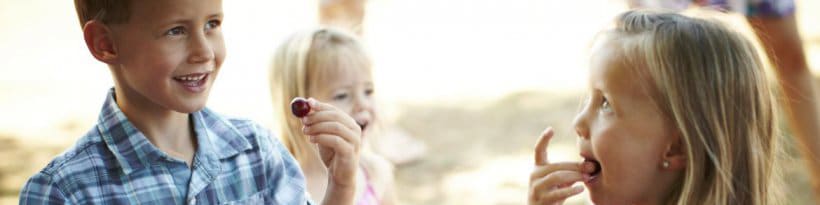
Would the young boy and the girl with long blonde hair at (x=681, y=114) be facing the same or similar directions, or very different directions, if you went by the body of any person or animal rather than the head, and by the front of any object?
very different directions

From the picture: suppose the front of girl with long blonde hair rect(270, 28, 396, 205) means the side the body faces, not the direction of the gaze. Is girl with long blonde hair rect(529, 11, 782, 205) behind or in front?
in front

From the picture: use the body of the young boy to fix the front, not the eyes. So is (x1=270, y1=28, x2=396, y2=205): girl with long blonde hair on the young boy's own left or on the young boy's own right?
on the young boy's own left

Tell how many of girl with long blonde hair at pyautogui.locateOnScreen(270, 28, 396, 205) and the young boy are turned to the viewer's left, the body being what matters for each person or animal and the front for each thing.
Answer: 0

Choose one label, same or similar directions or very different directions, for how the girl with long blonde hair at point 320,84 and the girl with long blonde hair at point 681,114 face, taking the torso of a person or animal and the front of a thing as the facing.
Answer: very different directions

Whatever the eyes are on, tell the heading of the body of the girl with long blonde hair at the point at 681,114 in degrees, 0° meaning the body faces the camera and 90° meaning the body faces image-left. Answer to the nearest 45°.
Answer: approximately 90°

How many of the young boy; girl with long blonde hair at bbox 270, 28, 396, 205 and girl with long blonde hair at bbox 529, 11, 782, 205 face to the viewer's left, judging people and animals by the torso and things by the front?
1

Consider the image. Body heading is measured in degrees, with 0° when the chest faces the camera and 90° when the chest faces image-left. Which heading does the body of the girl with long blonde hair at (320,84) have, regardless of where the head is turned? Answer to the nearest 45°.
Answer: approximately 315°

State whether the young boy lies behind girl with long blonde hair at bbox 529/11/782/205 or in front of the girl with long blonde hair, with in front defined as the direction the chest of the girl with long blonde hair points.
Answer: in front
